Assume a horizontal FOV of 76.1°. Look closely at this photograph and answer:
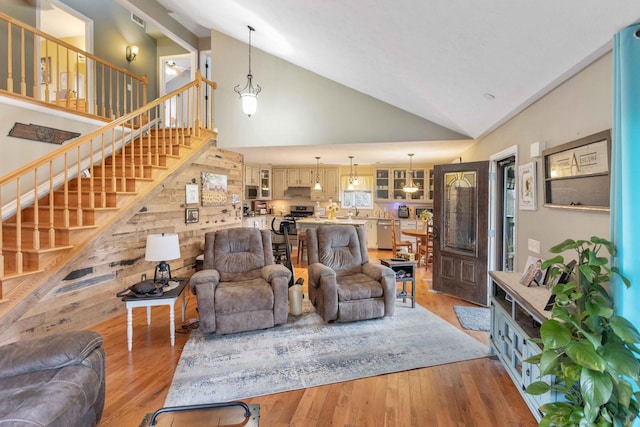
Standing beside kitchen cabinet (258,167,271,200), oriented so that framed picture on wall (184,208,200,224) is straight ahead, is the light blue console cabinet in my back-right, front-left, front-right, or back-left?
front-left

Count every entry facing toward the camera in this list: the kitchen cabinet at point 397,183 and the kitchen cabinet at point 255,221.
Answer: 2

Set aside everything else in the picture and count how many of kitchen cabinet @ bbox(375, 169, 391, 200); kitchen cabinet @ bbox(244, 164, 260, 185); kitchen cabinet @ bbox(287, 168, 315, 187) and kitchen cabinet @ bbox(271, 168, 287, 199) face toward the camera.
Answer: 4

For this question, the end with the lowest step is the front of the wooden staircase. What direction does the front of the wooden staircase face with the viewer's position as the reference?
facing the viewer and to the left of the viewer

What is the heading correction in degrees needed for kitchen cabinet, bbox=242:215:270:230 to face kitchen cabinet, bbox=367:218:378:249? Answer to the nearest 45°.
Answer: approximately 90° to its left

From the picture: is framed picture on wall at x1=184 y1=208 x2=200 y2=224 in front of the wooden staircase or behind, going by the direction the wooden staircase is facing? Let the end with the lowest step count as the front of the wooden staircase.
behind

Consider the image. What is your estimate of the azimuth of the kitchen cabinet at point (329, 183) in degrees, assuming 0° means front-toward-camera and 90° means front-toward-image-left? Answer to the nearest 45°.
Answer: approximately 0°

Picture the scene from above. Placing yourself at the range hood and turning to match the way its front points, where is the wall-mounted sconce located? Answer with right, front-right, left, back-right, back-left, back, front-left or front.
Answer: front-right

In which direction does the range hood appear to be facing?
toward the camera

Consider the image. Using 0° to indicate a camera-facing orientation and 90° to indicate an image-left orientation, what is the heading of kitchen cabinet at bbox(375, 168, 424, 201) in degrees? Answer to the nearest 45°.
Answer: approximately 0°

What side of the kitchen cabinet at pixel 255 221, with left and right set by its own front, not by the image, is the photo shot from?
front

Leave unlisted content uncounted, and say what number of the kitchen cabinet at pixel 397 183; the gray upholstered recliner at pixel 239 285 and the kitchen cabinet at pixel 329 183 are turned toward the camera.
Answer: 3

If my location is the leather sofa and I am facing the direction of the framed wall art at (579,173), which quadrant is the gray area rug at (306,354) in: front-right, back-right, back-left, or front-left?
front-left
